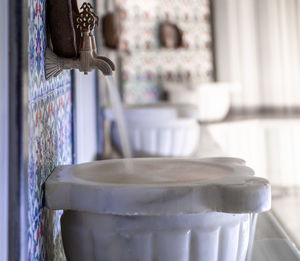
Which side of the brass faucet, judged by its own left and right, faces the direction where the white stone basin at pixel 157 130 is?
left

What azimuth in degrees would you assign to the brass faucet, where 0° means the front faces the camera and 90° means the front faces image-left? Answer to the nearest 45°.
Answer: approximately 270°

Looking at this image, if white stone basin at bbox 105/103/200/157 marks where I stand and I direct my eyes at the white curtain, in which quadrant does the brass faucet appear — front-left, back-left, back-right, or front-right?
back-right

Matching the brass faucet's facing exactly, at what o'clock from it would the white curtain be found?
The white curtain is roughly at 10 o'clock from the brass faucet.
